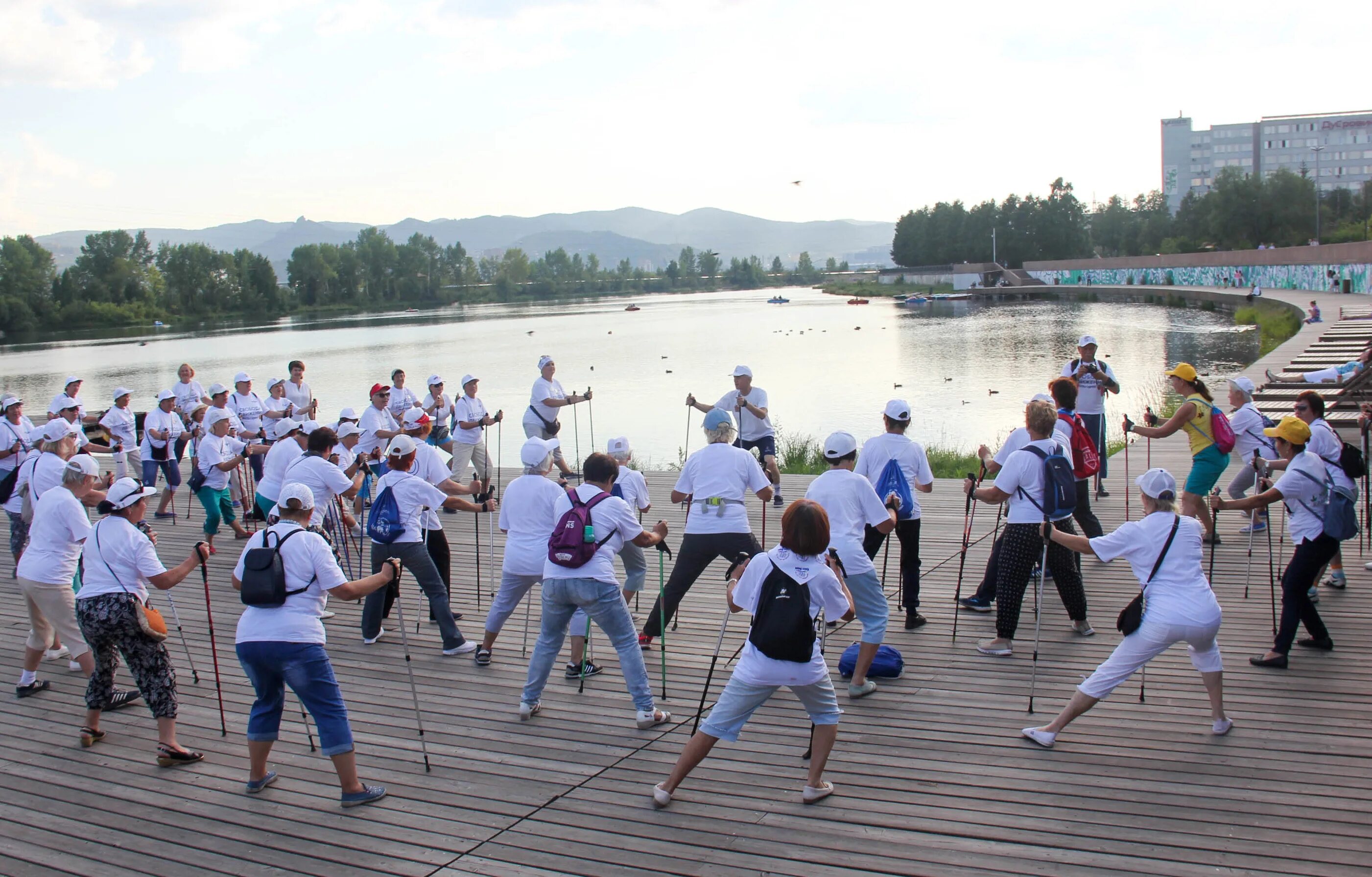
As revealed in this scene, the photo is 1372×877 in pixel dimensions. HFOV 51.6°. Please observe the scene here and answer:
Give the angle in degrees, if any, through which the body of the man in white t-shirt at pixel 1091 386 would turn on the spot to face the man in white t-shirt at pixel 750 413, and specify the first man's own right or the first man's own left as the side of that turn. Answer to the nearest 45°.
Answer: approximately 90° to the first man's own right

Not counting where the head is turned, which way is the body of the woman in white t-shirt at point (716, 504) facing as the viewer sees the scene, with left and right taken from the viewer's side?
facing away from the viewer

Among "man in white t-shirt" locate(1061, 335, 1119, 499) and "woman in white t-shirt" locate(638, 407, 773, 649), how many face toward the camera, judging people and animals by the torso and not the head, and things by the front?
1

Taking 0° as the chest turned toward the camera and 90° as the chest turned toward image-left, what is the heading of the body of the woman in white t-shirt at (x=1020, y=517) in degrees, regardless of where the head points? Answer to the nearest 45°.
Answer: approximately 135°

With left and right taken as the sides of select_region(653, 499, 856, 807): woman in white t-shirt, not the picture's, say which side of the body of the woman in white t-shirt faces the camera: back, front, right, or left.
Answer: back

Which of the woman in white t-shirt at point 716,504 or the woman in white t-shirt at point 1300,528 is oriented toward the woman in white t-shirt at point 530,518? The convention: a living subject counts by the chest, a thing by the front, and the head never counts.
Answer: the woman in white t-shirt at point 1300,528

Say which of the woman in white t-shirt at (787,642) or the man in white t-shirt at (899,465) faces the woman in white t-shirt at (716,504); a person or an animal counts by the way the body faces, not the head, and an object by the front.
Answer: the woman in white t-shirt at (787,642)

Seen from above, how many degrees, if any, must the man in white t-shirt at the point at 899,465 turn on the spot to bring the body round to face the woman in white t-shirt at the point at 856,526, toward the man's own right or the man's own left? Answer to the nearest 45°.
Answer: approximately 180°

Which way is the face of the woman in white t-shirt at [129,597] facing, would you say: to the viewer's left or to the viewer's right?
to the viewer's right

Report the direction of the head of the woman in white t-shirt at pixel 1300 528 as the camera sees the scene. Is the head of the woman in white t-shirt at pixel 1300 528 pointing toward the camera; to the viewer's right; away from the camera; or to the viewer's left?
to the viewer's left

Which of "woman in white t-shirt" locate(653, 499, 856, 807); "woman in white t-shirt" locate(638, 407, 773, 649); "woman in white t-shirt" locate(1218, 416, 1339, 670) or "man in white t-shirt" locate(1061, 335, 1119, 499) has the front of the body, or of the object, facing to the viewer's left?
"woman in white t-shirt" locate(1218, 416, 1339, 670)

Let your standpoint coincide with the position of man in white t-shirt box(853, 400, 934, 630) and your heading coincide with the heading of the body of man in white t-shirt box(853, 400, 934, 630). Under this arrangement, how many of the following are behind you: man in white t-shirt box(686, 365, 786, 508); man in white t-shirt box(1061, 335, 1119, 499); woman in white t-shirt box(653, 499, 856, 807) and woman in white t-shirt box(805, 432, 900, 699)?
2

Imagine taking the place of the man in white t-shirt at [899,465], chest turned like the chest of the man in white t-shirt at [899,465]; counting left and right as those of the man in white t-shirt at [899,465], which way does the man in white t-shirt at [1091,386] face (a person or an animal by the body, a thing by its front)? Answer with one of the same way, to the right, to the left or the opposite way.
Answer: the opposite way
